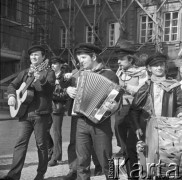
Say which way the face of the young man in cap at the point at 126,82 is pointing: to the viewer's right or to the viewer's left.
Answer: to the viewer's left

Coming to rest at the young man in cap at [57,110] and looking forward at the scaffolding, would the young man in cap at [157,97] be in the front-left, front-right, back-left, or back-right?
back-right

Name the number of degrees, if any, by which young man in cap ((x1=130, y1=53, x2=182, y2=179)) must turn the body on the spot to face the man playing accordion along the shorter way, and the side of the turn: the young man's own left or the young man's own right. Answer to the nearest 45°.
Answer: approximately 90° to the young man's own right

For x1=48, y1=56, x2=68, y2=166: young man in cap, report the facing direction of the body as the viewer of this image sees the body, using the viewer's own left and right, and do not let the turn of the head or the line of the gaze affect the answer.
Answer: facing the viewer and to the left of the viewer

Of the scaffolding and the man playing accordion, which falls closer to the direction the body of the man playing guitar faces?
the man playing accordion

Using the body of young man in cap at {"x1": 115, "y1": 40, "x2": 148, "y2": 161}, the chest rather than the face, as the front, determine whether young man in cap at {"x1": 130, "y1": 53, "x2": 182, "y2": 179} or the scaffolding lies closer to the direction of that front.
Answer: the young man in cap

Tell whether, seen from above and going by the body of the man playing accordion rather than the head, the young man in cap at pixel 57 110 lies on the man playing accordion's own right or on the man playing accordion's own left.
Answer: on the man playing accordion's own right

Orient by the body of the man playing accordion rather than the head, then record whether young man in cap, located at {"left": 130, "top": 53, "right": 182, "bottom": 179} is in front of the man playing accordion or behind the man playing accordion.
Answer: behind

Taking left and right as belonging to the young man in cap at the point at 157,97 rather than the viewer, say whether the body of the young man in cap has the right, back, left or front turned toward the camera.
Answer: front

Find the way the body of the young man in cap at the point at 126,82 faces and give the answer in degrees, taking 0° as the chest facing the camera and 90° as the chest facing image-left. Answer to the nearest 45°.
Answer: approximately 45°

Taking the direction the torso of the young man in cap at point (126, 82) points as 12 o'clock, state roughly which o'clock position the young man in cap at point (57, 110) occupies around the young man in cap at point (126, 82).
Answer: the young man in cap at point (57, 110) is roughly at 3 o'clock from the young man in cap at point (126, 82).

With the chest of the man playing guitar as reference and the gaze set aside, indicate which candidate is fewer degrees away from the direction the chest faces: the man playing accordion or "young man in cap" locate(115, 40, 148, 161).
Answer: the man playing accordion
